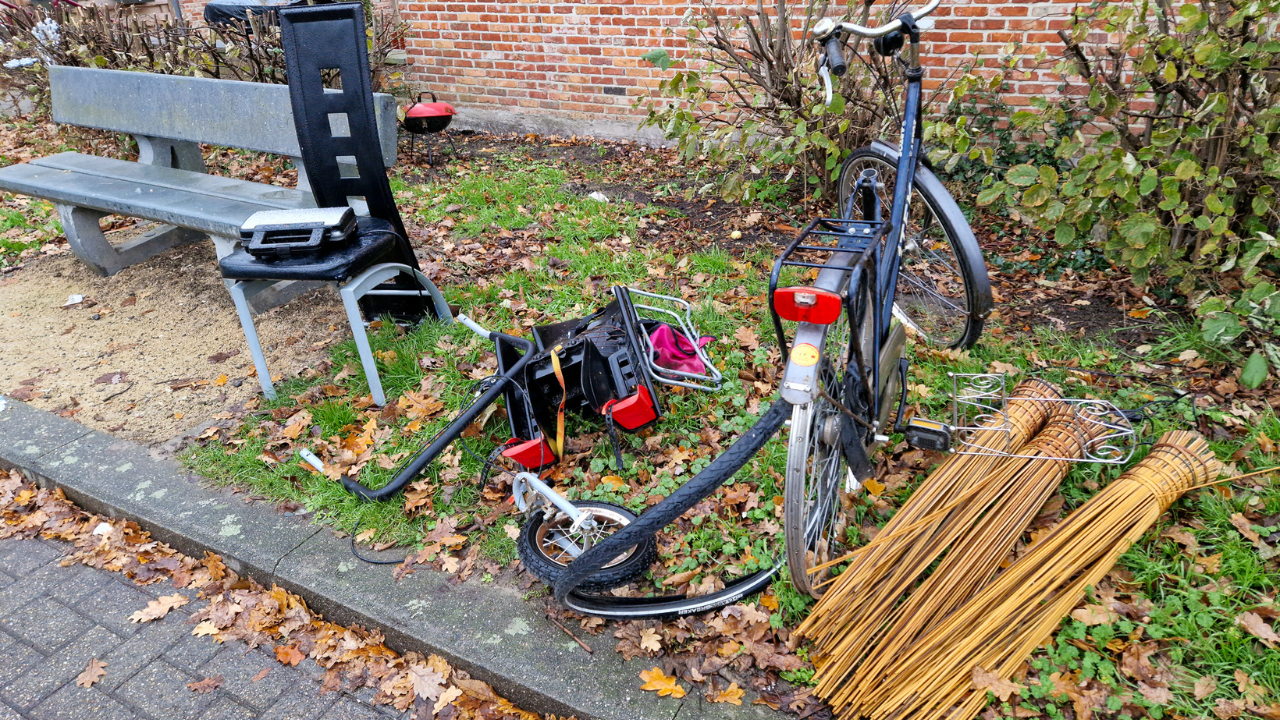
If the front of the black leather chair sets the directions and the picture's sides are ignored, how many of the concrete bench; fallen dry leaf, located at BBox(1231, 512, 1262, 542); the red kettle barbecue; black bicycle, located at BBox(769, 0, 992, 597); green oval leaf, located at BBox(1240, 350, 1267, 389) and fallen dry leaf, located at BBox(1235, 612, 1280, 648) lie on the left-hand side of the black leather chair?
4

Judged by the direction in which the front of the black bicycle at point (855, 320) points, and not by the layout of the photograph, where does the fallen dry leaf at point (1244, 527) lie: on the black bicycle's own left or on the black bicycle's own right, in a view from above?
on the black bicycle's own right

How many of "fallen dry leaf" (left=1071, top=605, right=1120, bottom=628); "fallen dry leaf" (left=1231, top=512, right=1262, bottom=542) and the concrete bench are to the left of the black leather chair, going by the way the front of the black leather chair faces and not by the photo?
2

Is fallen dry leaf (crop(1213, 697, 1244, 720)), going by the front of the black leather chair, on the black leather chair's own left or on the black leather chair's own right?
on the black leather chair's own left

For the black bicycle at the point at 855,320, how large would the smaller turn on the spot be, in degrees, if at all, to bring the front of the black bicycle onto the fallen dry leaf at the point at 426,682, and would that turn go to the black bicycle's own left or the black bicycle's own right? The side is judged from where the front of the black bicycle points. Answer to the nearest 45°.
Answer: approximately 135° to the black bicycle's own left

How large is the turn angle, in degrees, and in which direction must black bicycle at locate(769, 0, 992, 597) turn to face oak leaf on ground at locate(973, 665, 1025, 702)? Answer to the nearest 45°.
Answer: approximately 135° to its right

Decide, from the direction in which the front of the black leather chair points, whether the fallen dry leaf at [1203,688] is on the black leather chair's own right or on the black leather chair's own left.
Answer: on the black leather chair's own left

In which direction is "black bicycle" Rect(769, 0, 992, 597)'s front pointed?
away from the camera

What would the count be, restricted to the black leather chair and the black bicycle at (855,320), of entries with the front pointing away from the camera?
1

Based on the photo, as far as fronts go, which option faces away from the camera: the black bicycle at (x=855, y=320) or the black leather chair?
the black bicycle

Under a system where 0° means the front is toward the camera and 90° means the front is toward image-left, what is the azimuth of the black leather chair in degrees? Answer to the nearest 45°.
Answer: approximately 45°

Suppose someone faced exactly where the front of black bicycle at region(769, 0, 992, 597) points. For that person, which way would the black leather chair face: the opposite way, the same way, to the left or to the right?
the opposite way

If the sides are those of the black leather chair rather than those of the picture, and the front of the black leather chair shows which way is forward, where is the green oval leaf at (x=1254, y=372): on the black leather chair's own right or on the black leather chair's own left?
on the black leather chair's own left
